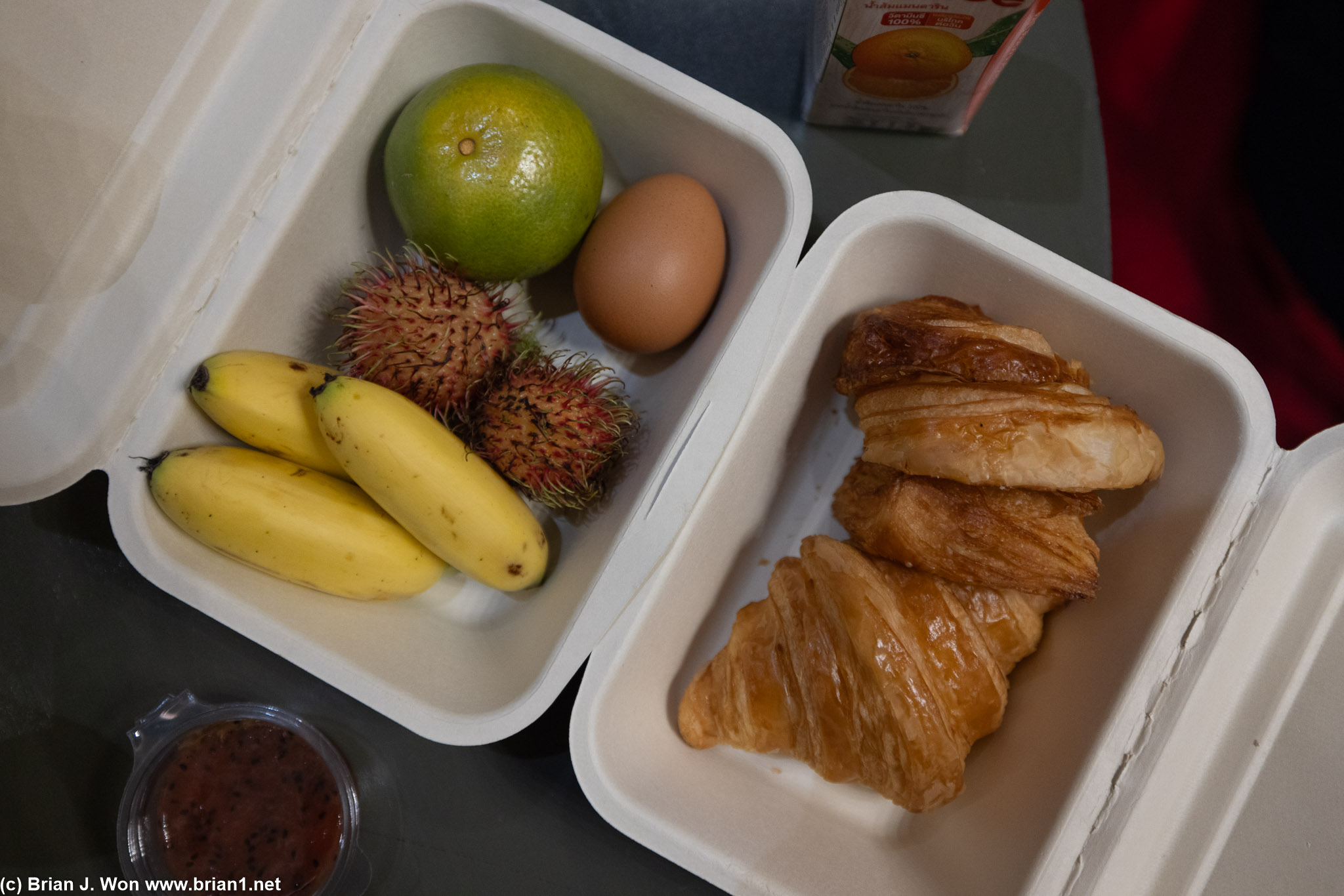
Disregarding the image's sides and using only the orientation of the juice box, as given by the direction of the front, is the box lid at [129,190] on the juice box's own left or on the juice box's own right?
on the juice box's own right

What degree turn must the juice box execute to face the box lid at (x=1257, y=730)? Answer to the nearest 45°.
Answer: approximately 90° to its left

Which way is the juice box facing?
toward the camera
